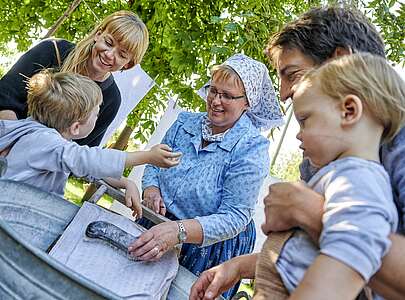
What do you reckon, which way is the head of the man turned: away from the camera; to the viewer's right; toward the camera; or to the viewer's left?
to the viewer's left

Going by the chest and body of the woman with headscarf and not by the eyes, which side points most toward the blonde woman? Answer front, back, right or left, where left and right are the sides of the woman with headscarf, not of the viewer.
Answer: right

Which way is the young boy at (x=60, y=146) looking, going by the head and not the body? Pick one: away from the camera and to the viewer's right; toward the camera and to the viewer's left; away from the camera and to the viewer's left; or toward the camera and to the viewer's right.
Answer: away from the camera and to the viewer's right

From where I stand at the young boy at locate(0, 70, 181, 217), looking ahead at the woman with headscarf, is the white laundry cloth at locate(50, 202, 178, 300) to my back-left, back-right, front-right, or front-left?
front-right

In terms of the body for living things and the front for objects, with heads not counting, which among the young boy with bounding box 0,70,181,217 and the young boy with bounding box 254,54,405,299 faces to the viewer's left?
the young boy with bounding box 254,54,405,299

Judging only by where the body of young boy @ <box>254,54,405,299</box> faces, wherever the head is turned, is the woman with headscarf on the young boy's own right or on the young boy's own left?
on the young boy's own right

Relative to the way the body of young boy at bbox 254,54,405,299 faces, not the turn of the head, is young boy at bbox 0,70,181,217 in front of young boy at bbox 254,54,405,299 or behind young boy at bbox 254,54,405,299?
in front

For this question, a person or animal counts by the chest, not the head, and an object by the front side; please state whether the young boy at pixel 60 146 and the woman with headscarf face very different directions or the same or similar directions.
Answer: very different directions

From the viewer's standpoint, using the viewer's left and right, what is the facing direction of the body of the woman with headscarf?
facing the viewer and to the left of the viewer

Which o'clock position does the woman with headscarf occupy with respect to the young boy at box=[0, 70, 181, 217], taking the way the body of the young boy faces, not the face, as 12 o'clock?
The woman with headscarf is roughly at 1 o'clock from the young boy.

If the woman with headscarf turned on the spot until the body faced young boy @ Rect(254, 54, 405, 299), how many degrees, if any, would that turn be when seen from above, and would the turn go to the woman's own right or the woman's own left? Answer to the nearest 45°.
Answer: approximately 45° to the woman's own left

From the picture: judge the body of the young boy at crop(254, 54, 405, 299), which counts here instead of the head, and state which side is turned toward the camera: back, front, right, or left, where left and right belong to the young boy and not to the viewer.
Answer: left

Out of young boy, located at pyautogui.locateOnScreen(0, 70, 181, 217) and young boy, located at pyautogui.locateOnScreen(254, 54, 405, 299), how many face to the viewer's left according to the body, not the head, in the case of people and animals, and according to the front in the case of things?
1

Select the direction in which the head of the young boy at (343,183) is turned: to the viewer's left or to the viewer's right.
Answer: to the viewer's left

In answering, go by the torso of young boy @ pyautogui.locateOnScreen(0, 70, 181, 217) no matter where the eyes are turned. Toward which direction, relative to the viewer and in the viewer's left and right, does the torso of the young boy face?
facing away from the viewer and to the right of the viewer
